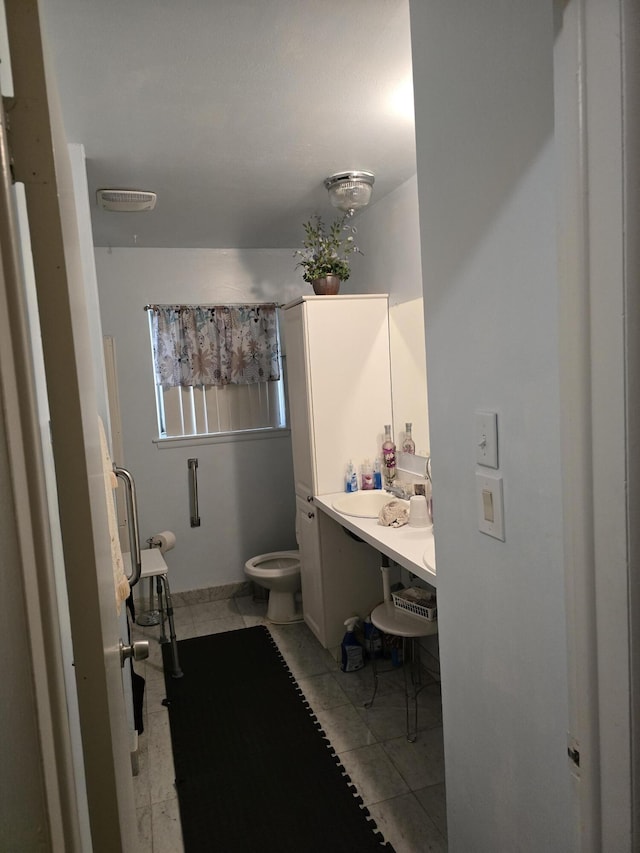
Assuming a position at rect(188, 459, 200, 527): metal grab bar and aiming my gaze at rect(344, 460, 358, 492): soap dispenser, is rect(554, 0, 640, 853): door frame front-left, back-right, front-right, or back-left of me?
front-right

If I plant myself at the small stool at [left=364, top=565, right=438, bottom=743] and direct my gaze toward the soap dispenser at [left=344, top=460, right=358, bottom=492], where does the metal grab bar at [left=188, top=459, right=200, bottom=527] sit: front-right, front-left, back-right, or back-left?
front-left

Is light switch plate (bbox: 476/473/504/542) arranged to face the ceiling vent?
no

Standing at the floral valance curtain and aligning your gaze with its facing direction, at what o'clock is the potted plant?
The potted plant is roughly at 11 o'clock from the floral valance curtain.

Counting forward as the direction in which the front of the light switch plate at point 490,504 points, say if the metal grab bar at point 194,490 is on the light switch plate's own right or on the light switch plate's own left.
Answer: on the light switch plate's own right

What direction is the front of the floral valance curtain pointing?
toward the camera

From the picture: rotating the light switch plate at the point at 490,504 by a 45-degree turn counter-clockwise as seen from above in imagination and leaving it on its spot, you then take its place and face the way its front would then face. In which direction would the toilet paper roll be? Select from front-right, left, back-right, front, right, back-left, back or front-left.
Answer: back-right

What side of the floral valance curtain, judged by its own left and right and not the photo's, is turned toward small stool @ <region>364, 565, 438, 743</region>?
front

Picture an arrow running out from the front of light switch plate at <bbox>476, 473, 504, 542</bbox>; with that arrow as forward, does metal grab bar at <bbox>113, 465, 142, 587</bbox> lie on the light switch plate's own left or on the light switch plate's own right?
on the light switch plate's own right

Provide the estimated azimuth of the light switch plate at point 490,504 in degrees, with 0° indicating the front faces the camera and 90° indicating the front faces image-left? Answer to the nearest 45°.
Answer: approximately 45°

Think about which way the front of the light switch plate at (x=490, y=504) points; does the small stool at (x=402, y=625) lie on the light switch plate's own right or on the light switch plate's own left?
on the light switch plate's own right

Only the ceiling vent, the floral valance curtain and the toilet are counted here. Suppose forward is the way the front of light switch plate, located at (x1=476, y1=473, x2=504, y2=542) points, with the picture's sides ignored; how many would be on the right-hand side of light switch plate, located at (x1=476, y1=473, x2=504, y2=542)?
3

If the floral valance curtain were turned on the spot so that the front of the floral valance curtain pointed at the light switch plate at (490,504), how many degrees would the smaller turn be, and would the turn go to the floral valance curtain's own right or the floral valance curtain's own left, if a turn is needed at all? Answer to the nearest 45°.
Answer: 0° — it already faces it
